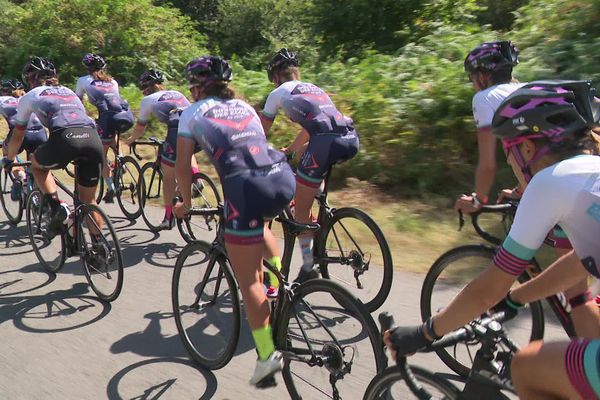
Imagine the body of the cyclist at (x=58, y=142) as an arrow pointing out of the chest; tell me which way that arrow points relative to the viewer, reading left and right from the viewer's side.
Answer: facing away from the viewer and to the left of the viewer

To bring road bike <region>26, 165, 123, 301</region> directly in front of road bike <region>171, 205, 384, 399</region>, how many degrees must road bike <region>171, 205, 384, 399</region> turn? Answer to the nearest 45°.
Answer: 0° — it already faces it

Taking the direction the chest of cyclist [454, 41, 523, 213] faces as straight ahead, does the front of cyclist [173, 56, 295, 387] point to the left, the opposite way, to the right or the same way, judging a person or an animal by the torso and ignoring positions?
the same way

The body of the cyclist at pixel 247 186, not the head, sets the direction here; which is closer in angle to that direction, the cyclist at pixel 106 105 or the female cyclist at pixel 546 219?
the cyclist

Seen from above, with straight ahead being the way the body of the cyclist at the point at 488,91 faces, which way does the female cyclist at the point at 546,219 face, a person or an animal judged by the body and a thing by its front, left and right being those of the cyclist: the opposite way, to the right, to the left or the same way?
the same way

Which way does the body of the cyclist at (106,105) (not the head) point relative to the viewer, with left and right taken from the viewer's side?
facing away from the viewer and to the left of the viewer

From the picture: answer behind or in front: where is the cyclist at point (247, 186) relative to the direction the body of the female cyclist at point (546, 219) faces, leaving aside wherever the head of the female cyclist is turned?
in front

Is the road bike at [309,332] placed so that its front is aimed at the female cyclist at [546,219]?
no

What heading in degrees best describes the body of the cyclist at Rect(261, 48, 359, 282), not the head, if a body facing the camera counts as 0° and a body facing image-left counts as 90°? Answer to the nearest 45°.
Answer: approximately 135°

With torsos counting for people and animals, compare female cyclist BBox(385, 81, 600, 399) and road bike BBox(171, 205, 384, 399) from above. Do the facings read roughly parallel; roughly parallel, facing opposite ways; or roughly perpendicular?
roughly parallel

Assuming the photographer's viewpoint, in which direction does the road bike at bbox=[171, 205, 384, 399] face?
facing away from the viewer and to the left of the viewer

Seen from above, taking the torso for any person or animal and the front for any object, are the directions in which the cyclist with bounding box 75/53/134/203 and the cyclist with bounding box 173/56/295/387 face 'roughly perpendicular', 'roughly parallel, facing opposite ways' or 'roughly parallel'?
roughly parallel

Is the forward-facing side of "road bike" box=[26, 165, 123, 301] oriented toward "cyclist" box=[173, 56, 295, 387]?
no

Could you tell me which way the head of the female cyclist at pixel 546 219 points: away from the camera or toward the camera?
away from the camera

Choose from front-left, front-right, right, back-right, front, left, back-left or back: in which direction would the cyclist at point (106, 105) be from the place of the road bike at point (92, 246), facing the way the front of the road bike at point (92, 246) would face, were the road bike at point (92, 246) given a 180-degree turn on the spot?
back-left

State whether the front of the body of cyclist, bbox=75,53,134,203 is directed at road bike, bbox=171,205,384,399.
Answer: no

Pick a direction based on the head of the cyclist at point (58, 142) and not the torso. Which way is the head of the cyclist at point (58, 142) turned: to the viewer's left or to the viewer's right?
to the viewer's left

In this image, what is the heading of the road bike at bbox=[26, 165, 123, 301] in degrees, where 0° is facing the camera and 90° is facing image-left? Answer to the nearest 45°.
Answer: approximately 135°

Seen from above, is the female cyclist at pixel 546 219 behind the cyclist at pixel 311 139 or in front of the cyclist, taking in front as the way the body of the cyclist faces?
behind

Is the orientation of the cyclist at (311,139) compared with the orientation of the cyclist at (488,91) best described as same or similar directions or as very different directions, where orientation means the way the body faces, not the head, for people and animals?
same or similar directions
